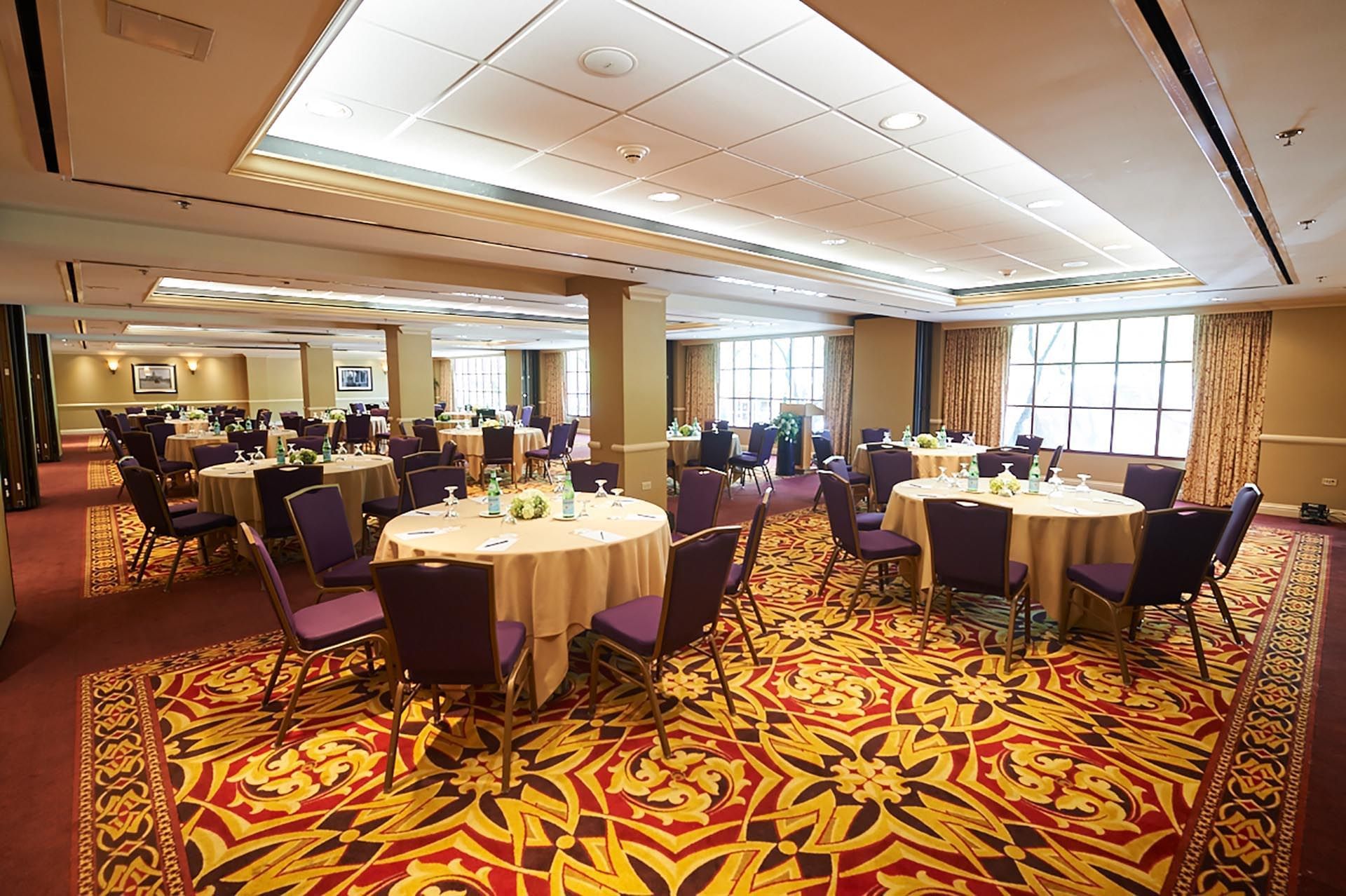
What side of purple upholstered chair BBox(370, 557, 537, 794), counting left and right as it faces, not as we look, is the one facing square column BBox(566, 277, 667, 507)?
front

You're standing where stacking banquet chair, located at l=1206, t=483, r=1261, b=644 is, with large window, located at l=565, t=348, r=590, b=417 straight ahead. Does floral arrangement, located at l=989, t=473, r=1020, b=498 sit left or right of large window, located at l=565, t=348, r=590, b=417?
left

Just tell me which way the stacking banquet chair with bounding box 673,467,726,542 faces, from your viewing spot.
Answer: facing the viewer and to the left of the viewer

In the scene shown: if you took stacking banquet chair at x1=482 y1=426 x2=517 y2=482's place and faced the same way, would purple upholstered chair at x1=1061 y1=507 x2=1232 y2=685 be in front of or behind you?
behind

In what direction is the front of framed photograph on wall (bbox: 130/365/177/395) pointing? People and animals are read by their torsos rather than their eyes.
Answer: toward the camera

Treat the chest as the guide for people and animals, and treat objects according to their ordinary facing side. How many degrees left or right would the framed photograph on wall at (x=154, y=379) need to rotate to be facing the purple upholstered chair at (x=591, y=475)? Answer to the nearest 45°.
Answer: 0° — it already faces it

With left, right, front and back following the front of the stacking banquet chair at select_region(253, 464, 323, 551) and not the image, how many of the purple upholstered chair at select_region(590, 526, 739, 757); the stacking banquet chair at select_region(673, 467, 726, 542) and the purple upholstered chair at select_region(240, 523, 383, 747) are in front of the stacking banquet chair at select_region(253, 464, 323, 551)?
0

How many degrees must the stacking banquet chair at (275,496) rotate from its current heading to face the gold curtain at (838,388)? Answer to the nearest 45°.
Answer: approximately 90° to its right

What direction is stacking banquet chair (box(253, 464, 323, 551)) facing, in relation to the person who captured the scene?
facing away from the viewer

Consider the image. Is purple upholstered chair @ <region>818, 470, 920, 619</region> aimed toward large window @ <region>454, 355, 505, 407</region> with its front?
no

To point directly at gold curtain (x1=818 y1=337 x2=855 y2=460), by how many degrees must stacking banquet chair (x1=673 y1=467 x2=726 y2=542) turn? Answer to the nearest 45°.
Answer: approximately 135° to its right

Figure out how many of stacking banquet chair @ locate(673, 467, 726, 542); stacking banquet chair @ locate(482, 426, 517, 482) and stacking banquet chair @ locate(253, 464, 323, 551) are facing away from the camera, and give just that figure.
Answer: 2

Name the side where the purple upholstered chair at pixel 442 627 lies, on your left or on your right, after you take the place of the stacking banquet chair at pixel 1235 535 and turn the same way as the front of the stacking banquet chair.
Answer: on your left

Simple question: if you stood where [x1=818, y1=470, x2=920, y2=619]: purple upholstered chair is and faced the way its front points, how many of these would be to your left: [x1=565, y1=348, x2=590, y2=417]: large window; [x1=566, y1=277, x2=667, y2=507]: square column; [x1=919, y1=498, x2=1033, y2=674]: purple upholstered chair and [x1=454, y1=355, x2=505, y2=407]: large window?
3

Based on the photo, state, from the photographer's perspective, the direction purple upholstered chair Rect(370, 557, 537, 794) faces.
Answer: facing away from the viewer and to the right of the viewer

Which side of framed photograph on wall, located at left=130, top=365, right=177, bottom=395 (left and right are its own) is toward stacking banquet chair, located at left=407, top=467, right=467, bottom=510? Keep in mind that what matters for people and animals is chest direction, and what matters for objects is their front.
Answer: front

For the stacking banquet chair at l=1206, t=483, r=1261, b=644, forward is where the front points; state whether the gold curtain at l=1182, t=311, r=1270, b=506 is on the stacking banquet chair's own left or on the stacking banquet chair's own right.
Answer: on the stacking banquet chair's own right

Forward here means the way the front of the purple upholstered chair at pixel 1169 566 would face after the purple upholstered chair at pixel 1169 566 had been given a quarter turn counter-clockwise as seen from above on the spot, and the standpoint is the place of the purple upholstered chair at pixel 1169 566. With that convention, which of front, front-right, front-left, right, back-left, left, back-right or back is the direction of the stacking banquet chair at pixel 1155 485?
back-right

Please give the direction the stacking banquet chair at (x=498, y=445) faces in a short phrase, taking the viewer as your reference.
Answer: facing away from the viewer

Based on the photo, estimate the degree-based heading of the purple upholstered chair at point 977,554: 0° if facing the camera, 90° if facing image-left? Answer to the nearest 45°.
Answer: approximately 225°
